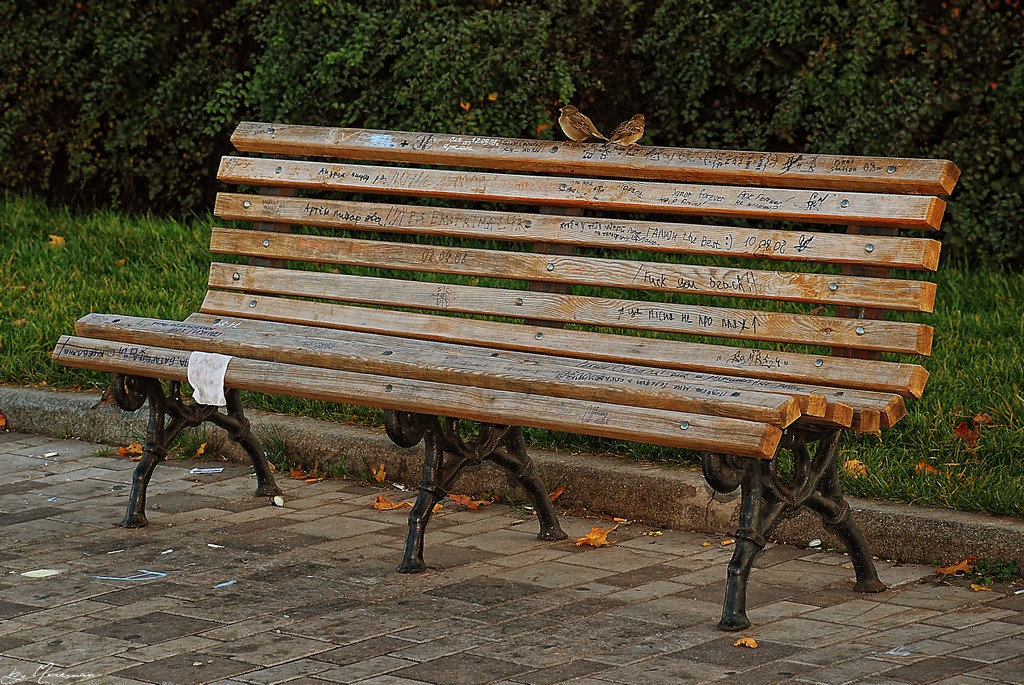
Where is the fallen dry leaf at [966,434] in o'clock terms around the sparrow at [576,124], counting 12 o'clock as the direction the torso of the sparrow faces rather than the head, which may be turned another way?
The fallen dry leaf is roughly at 6 o'clock from the sparrow.

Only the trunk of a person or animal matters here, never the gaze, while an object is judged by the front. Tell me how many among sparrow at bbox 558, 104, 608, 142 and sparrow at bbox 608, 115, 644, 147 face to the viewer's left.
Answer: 1

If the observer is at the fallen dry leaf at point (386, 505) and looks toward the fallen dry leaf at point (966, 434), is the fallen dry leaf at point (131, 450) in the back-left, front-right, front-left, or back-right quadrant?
back-left

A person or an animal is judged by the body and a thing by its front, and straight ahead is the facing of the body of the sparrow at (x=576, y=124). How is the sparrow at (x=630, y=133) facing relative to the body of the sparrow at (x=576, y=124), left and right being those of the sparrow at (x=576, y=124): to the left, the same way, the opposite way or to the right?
the opposite way

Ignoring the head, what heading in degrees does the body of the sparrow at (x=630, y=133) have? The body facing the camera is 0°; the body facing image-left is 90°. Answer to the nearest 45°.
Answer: approximately 270°

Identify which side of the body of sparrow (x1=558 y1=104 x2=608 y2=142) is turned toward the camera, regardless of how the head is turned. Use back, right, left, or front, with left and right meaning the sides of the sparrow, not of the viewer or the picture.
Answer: left

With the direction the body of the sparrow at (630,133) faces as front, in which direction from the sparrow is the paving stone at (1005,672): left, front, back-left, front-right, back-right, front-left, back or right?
front-right

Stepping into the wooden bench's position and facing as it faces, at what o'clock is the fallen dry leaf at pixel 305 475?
The fallen dry leaf is roughly at 3 o'clock from the wooden bench.

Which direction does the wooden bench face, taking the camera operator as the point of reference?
facing the viewer and to the left of the viewer
